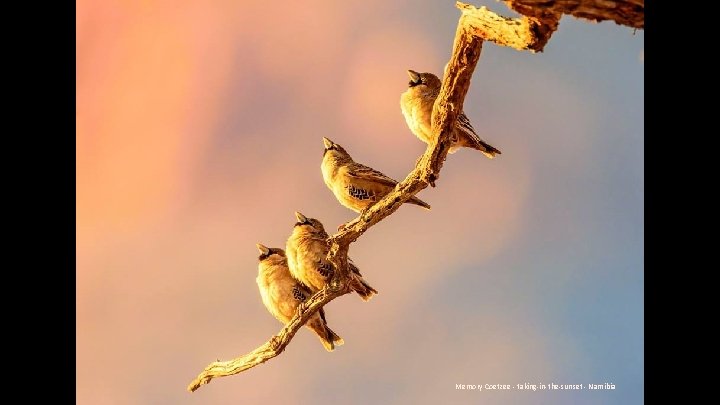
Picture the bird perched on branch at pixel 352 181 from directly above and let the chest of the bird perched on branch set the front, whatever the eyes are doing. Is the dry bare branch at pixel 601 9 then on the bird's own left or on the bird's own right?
on the bird's own left

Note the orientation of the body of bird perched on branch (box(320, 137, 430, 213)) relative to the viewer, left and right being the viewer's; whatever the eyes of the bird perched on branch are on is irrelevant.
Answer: facing to the left of the viewer

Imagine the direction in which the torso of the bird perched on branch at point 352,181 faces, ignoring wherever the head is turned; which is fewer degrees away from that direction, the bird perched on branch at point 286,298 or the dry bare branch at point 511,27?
the bird perched on branch

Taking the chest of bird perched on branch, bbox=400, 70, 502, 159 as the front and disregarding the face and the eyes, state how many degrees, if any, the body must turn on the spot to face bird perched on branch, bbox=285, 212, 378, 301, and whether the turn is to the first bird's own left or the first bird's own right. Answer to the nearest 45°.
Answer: approximately 45° to the first bird's own right

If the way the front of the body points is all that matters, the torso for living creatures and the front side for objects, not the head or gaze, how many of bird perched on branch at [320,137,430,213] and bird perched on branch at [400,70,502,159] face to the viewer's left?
2

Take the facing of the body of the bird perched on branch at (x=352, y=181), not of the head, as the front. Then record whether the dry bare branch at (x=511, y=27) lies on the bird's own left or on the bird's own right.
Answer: on the bird's own left

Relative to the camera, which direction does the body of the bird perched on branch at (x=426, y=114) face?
to the viewer's left
